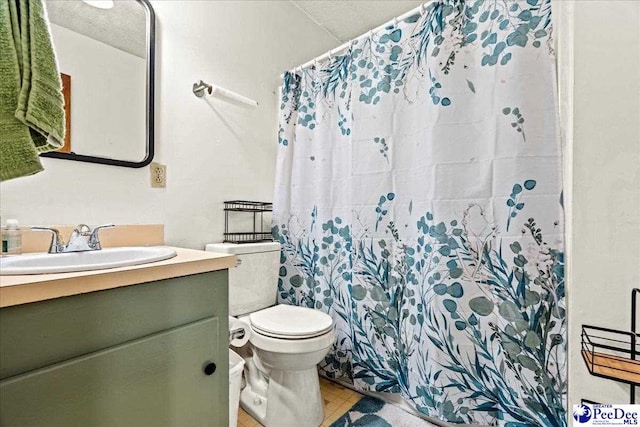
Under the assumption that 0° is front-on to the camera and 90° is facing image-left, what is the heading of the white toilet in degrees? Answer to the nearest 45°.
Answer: approximately 315°

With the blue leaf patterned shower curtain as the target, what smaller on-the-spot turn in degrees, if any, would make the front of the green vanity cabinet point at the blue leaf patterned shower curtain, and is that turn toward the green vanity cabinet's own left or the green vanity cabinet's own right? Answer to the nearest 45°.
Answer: approximately 45° to the green vanity cabinet's own left

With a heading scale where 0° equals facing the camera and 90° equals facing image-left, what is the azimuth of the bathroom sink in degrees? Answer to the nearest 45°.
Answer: approximately 315°

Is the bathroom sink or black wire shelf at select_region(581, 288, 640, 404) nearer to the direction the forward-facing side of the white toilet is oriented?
the black wire shelf

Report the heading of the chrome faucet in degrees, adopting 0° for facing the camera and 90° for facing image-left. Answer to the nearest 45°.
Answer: approximately 315°

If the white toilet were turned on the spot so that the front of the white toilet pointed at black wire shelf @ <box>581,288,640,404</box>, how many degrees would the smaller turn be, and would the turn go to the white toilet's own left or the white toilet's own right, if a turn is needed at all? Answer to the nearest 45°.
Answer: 0° — it already faces it

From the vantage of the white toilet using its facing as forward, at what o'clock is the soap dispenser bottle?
The soap dispenser bottle is roughly at 4 o'clock from the white toilet.
